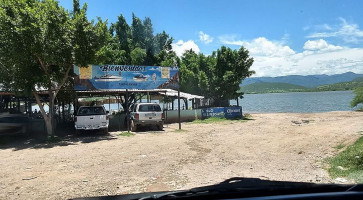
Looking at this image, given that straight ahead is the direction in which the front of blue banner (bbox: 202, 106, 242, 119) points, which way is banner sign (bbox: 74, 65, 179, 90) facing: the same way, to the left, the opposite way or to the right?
the same way

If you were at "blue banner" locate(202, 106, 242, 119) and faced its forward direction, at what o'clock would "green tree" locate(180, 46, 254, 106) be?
The green tree is roughly at 6 o'clock from the blue banner.

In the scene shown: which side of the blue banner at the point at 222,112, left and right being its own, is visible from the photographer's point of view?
front

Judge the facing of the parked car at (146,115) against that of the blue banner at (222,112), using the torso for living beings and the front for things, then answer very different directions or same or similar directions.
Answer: very different directions

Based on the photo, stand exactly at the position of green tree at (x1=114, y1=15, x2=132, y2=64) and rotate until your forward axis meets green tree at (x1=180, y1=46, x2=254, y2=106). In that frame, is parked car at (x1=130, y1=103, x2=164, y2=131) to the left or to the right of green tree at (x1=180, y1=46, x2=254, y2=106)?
right

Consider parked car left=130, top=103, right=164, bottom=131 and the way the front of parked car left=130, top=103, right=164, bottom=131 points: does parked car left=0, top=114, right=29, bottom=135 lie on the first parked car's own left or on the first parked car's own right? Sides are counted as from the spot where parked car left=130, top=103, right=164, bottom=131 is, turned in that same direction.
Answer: on the first parked car's own left

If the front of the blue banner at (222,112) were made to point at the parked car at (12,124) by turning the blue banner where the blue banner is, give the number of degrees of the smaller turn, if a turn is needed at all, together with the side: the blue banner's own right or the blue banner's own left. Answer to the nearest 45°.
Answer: approximately 45° to the blue banner's own right

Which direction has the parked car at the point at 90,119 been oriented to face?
away from the camera

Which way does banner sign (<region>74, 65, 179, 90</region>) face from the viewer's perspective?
toward the camera

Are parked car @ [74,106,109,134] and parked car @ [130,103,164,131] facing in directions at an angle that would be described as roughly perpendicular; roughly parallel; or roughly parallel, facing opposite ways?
roughly parallel

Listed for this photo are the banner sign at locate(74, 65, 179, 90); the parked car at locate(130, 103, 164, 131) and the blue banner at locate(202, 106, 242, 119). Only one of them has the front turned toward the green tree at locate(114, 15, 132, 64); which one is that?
the parked car
